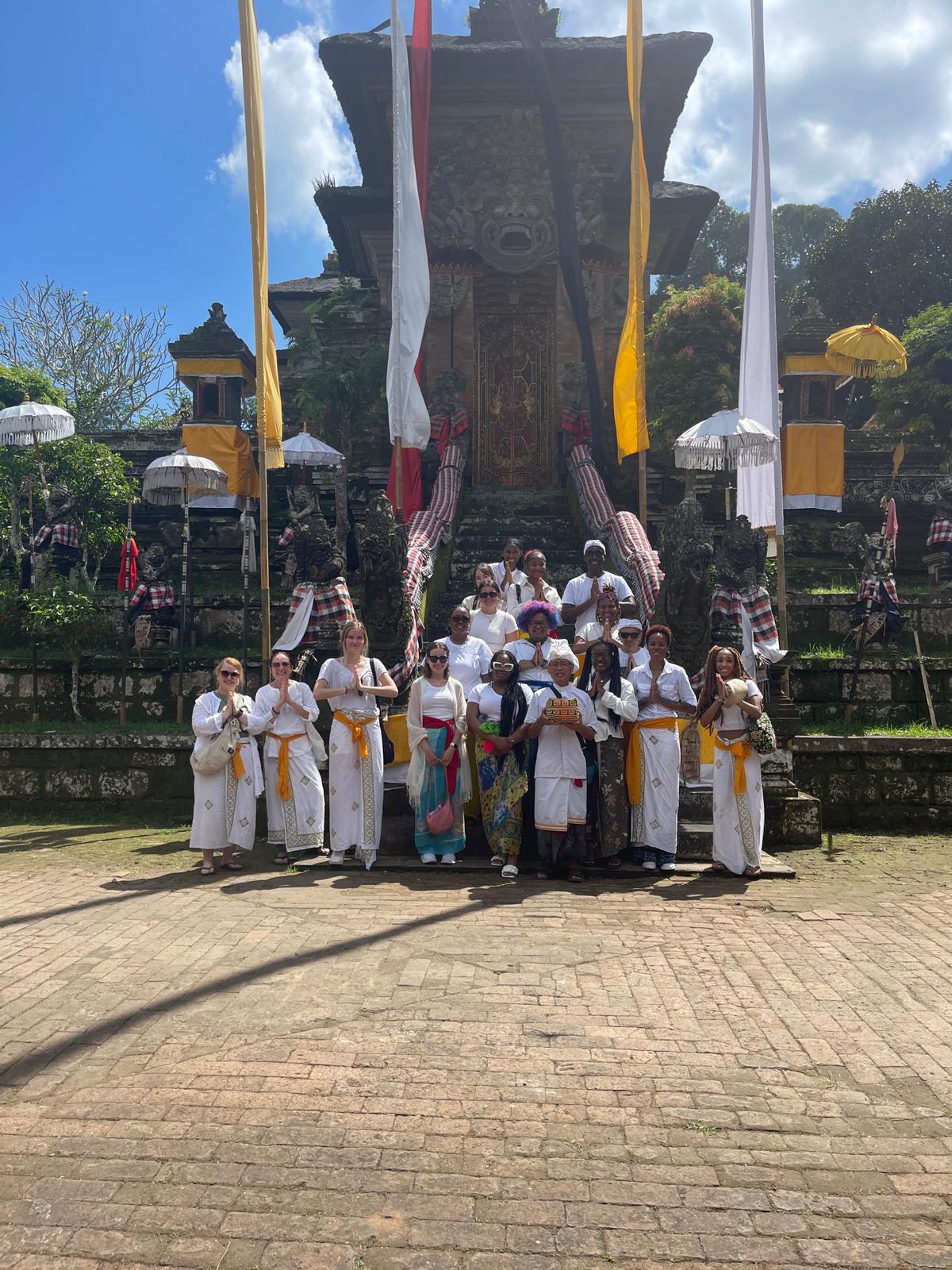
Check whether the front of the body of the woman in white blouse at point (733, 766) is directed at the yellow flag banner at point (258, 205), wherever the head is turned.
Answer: no

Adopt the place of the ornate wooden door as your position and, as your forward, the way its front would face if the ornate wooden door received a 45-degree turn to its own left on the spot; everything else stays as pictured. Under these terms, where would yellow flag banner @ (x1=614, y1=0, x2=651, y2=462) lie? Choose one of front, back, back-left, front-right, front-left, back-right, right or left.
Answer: front-right

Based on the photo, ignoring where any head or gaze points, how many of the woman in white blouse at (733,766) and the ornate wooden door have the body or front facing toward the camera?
2

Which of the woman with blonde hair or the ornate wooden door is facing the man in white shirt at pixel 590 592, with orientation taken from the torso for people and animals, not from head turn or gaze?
the ornate wooden door

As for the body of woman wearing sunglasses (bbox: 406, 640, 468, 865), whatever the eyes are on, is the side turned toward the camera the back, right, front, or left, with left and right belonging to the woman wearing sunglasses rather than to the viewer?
front

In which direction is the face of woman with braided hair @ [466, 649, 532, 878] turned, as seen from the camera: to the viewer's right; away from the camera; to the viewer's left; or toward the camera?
toward the camera

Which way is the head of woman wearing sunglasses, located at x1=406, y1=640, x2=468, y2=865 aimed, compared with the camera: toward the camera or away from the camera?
toward the camera

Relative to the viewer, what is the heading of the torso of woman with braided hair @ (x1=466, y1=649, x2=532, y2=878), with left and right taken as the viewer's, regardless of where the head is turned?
facing the viewer

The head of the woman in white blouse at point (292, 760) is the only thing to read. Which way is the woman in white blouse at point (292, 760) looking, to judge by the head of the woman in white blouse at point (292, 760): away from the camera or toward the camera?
toward the camera

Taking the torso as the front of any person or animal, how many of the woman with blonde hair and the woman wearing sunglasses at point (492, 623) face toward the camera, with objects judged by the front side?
2

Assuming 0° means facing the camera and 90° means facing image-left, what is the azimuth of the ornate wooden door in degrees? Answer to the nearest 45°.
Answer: approximately 0°

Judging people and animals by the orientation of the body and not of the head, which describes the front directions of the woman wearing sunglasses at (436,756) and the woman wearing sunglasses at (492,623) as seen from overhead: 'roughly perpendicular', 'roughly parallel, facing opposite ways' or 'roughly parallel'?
roughly parallel

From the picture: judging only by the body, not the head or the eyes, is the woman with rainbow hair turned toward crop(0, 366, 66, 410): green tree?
no

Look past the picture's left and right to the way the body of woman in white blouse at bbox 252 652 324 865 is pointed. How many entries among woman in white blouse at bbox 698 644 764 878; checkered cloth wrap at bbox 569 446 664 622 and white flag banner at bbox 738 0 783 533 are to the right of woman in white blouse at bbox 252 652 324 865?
0

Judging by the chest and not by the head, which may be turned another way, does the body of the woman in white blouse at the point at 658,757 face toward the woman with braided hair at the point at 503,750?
no

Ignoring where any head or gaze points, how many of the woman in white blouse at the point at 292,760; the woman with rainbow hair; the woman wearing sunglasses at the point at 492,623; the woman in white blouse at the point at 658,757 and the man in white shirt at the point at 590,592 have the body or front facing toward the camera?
5

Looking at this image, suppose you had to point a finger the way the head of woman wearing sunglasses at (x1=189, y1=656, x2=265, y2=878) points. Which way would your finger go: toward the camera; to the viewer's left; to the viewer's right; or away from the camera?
toward the camera

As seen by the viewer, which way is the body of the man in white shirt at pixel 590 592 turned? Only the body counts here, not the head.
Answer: toward the camera

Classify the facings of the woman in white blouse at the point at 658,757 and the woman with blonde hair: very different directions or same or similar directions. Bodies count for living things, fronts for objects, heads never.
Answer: same or similar directions

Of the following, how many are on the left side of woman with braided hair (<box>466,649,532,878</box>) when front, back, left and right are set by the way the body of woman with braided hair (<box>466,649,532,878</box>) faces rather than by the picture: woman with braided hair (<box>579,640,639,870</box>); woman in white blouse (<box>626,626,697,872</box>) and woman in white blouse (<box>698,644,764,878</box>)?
3

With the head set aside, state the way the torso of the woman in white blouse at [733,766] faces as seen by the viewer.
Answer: toward the camera
